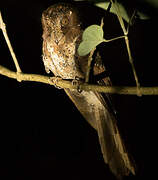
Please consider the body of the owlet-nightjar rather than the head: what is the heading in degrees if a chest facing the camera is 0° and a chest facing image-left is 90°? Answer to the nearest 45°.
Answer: approximately 45°
